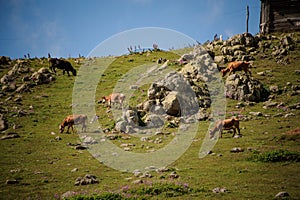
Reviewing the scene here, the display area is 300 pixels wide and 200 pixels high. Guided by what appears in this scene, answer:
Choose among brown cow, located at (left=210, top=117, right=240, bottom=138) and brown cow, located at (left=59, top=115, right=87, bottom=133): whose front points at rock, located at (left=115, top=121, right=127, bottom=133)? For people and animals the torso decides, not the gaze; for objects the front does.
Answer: brown cow, located at (left=210, top=117, right=240, bottom=138)

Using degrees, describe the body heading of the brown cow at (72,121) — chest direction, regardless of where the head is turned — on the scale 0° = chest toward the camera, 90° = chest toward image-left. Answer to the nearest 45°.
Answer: approximately 90°

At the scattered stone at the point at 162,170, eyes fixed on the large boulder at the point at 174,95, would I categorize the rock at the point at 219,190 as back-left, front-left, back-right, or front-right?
back-right

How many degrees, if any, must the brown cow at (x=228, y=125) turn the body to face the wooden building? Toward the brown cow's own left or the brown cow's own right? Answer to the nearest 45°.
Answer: approximately 90° to the brown cow's own right

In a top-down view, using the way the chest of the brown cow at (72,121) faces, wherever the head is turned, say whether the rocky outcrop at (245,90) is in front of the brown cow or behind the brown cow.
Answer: behind

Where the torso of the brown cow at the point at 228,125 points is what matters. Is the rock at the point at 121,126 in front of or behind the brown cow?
in front

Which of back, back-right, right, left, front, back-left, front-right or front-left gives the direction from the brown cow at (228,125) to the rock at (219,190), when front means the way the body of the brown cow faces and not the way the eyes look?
left

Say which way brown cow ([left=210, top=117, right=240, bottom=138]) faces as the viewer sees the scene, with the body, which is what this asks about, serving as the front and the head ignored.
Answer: to the viewer's left

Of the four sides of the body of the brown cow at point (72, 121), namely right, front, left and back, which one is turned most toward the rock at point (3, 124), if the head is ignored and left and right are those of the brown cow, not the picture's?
front

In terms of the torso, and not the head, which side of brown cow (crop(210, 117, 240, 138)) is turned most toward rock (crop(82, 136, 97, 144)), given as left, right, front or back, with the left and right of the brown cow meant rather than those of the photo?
front

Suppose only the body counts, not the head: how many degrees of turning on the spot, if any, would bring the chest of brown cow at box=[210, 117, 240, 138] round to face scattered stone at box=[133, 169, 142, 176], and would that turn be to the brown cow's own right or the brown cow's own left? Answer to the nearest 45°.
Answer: approximately 45° to the brown cow's own left

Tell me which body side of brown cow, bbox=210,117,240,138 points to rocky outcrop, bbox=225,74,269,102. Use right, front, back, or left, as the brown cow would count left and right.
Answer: right

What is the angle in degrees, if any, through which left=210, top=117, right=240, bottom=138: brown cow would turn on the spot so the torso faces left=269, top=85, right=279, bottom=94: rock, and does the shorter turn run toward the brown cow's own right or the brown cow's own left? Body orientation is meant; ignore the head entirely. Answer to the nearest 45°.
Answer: approximately 135° to the brown cow's own right

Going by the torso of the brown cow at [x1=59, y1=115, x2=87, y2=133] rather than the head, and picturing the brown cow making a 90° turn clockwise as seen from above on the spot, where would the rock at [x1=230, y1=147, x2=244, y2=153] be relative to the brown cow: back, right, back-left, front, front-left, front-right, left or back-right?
back-right

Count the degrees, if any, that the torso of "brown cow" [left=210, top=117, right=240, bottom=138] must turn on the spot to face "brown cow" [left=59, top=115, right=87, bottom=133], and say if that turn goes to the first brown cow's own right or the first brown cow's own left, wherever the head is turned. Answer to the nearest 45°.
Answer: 0° — it already faces it

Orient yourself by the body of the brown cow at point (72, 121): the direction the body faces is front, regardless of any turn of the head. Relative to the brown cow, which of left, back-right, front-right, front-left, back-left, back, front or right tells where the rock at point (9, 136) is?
front

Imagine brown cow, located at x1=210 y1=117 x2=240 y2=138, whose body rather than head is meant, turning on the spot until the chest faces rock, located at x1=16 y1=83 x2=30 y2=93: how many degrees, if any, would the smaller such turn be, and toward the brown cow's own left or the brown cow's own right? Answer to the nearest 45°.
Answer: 0° — it already faces it
